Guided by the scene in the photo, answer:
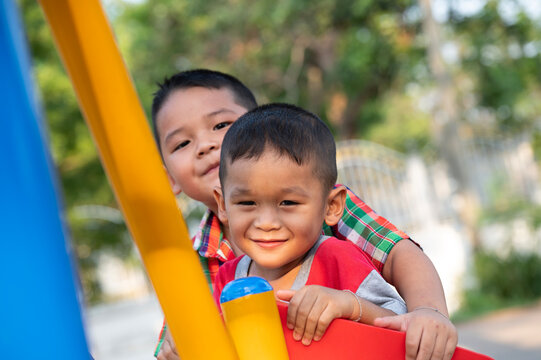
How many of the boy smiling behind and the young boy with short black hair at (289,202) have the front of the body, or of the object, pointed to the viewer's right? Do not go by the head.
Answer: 0

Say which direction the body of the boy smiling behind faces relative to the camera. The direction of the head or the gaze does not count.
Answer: toward the camera

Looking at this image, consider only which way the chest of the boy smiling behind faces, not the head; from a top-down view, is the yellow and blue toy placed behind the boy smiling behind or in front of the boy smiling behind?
in front

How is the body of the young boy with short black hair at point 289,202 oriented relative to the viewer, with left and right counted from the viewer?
facing the viewer and to the left of the viewer
